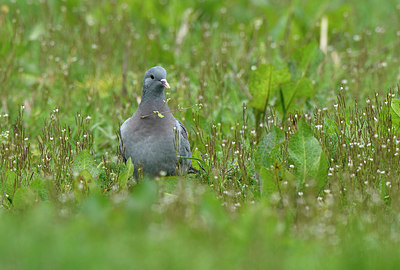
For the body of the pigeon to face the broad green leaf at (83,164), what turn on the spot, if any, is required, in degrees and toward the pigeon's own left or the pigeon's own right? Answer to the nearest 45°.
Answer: approximately 90° to the pigeon's own right

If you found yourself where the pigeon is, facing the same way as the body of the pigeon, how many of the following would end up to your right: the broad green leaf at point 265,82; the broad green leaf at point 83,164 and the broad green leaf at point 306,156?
1

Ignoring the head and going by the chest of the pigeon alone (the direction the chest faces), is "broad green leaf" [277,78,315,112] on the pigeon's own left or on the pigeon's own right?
on the pigeon's own left

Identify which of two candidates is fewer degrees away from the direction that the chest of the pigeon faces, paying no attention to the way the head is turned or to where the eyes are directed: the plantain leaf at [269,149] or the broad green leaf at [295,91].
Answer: the plantain leaf

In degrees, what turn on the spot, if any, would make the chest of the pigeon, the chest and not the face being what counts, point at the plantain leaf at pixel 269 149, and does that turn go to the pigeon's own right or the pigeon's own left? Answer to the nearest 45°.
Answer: approximately 90° to the pigeon's own left

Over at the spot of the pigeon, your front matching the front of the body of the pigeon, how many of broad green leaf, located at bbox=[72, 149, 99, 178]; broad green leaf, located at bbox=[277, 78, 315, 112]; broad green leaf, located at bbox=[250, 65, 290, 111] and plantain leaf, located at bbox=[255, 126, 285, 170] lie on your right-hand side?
1

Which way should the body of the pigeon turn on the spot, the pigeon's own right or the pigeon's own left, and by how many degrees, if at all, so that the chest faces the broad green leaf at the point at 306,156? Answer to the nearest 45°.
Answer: approximately 45° to the pigeon's own left

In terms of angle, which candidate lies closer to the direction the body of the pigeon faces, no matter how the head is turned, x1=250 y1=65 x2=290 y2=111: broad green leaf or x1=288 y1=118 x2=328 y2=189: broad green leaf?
the x1=288 y1=118 x2=328 y2=189: broad green leaf

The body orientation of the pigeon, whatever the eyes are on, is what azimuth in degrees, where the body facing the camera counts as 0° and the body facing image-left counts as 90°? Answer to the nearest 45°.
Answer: approximately 0°

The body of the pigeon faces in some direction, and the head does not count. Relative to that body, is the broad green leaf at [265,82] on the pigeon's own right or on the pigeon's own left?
on the pigeon's own left

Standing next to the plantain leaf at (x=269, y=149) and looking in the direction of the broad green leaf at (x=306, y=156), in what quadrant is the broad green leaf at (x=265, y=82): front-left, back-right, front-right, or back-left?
back-left

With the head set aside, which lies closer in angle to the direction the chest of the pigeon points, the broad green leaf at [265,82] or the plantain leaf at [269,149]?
the plantain leaf

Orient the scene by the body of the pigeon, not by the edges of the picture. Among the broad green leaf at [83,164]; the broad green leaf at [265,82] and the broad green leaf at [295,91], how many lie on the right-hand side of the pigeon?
1
